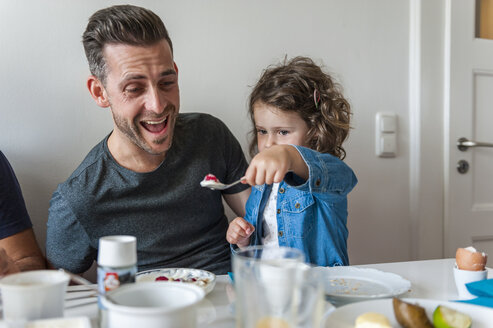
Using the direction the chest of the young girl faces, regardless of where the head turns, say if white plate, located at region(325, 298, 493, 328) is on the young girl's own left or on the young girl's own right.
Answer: on the young girl's own left

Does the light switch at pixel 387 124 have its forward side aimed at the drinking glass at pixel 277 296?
yes

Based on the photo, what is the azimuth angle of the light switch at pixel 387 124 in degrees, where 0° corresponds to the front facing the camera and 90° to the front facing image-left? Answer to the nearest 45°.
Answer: approximately 0°

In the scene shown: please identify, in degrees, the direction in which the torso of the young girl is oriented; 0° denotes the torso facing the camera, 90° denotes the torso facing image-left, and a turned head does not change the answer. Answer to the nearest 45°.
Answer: approximately 45°

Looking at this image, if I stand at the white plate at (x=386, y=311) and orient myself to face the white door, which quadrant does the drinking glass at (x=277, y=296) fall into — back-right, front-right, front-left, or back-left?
back-left

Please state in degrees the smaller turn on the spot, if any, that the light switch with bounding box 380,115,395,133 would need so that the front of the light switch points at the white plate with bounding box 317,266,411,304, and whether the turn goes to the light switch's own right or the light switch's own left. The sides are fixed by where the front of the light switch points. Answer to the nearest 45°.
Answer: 0° — it already faces it

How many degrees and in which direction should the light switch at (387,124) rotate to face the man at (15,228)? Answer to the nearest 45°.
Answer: approximately 45° to its right

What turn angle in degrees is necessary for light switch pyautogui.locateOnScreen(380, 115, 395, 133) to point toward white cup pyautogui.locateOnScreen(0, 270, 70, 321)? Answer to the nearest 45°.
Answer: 0° — it already faces it

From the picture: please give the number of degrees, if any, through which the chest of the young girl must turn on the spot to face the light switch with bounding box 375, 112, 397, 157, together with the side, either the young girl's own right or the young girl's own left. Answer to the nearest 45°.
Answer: approximately 180°
